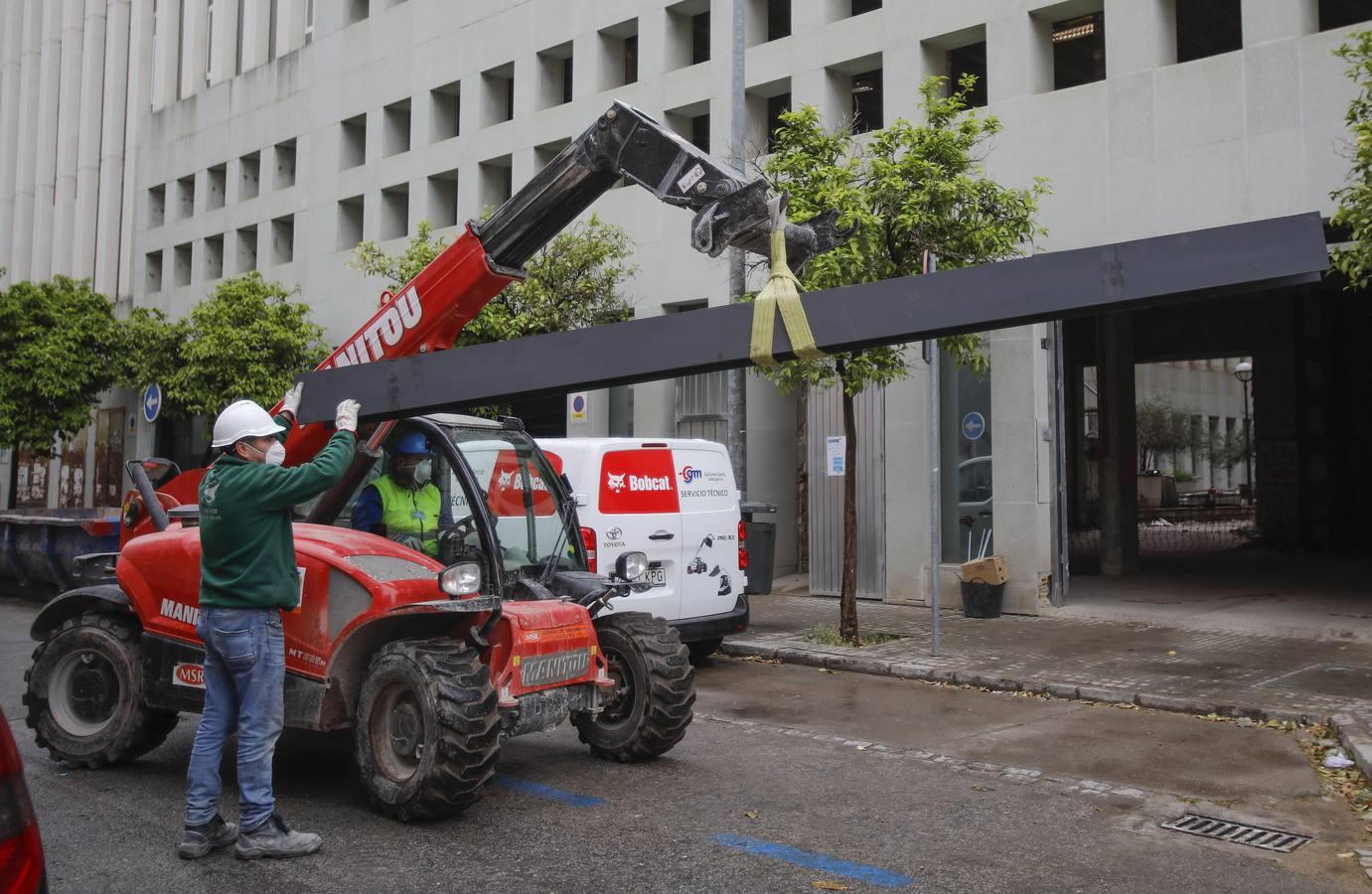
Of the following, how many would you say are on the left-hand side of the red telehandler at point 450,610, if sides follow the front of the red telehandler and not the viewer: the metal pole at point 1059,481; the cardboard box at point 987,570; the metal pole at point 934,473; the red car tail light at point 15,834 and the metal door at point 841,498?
4

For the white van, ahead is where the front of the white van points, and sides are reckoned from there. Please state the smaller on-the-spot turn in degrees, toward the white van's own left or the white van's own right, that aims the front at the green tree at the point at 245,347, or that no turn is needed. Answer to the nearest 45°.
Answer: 0° — it already faces it

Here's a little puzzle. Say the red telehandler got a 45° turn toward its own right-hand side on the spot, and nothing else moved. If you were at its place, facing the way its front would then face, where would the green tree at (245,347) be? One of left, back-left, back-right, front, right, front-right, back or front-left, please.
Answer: back

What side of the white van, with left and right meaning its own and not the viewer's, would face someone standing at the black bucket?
right

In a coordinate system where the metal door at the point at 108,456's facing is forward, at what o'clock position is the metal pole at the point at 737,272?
The metal pole is roughly at 10 o'clock from the metal door.

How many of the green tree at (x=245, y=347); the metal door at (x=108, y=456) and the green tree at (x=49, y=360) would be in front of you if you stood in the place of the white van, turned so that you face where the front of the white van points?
3

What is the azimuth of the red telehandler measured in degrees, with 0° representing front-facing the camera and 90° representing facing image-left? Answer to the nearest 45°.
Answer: approximately 315°

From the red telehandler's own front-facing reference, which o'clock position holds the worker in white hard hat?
The worker in white hard hat is roughly at 3 o'clock from the red telehandler.

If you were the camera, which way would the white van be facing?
facing away from the viewer and to the left of the viewer

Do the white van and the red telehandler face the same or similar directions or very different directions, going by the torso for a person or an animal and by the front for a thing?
very different directions

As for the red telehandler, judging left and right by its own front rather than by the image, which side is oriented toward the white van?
left

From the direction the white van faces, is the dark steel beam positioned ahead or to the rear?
to the rear

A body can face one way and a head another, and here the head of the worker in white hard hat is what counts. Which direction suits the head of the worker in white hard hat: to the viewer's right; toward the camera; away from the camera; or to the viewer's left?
to the viewer's right

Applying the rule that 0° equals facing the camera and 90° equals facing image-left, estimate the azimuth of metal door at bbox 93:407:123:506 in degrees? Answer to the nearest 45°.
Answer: approximately 45°
